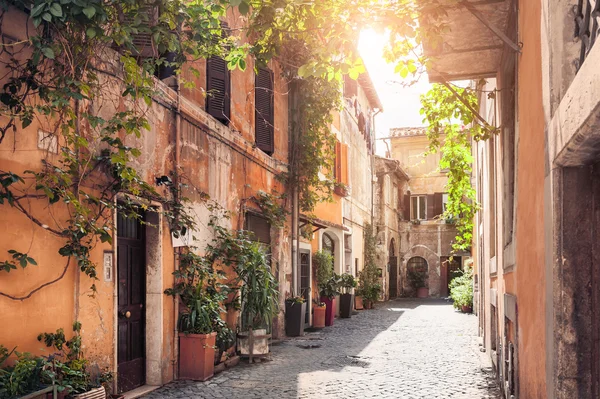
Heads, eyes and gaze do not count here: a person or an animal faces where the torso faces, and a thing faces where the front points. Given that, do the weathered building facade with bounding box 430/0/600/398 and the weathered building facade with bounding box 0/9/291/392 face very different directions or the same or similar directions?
very different directions

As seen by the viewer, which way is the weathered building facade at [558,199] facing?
to the viewer's left

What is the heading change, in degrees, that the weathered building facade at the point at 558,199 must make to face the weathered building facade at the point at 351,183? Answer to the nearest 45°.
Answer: approximately 90° to its right

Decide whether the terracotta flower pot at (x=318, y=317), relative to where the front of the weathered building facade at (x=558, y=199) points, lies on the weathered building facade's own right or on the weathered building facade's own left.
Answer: on the weathered building facade's own right

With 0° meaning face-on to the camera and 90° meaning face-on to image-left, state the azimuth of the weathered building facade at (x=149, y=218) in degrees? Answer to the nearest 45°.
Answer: approximately 315°

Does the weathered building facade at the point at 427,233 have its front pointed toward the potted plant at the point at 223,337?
yes

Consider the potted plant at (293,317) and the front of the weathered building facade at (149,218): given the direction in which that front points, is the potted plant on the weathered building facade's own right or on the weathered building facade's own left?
on the weathered building facade's own left

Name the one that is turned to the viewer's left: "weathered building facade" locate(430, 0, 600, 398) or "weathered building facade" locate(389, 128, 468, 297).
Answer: "weathered building facade" locate(430, 0, 600, 398)
